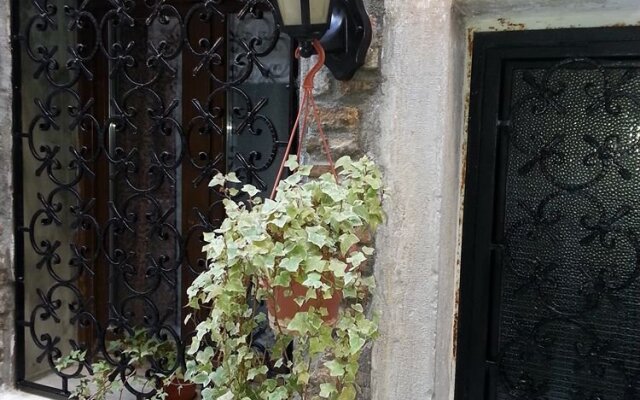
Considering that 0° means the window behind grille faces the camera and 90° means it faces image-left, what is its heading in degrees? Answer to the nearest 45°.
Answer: approximately 0°
